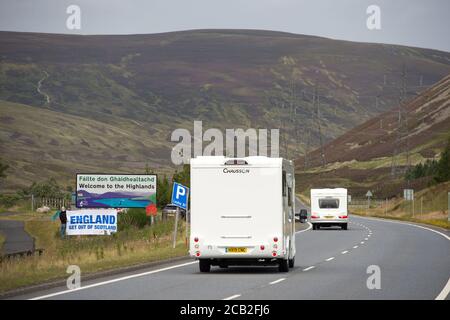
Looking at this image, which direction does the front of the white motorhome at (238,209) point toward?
away from the camera
